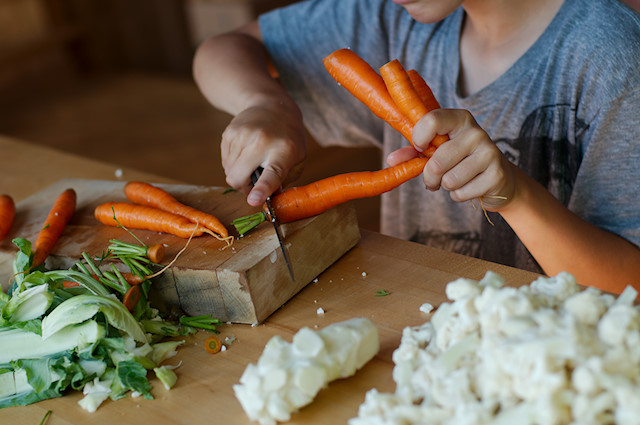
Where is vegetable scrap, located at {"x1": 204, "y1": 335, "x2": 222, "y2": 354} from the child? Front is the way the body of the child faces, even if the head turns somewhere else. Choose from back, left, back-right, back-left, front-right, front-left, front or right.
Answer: front

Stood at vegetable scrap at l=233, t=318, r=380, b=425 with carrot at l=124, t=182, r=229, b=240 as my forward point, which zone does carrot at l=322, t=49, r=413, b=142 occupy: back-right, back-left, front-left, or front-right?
front-right

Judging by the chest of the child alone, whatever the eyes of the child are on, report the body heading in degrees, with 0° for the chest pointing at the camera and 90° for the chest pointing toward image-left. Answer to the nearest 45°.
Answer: approximately 45°

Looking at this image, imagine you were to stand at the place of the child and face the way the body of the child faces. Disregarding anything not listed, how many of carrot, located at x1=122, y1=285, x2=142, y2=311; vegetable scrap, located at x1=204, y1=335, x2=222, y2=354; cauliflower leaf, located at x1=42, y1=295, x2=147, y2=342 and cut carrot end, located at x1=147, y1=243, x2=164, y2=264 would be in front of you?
4

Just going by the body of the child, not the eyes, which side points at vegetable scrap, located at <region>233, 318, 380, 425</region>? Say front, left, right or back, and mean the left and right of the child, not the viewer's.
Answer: front

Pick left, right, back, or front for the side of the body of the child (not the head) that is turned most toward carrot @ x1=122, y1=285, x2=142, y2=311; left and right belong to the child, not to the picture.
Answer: front

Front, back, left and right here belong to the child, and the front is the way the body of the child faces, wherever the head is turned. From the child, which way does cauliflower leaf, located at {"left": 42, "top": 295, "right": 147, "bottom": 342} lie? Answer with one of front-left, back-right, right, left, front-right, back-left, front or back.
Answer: front

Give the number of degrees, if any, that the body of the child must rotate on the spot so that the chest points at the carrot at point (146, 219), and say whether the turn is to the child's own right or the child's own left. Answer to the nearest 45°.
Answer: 0° — they already face it

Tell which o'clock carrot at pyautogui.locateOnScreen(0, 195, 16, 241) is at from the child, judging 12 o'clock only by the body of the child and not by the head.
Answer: The carrot is roughly at 1 o'clock from the child.
